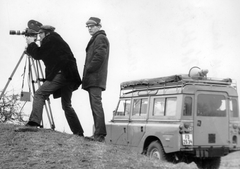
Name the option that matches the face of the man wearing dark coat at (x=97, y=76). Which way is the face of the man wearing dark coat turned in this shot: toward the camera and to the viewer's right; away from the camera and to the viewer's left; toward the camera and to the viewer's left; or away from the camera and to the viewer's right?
toward the camera and to the viewer's left

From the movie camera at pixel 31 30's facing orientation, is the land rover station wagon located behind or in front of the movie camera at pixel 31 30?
behind

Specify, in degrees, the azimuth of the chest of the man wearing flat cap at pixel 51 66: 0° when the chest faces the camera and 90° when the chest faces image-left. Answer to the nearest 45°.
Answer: approximately 90°

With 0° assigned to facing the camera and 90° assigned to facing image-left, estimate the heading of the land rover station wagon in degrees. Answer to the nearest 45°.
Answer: approximately 135°

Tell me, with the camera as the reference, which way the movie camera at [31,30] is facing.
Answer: facing to the left of the viewer
